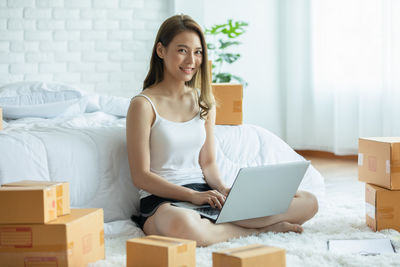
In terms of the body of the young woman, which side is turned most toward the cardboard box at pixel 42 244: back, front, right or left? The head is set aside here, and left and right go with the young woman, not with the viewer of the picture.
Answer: right

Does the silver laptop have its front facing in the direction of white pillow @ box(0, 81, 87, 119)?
yes

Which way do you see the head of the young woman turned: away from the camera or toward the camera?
toward the camera

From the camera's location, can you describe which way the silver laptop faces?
facing away from the viewer and to the left of the viewer

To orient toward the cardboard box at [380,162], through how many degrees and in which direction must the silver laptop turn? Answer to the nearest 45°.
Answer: approximately 90° to its right

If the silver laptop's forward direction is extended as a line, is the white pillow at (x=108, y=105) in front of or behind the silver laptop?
in front

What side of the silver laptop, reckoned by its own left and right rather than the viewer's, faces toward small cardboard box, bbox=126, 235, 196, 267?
left

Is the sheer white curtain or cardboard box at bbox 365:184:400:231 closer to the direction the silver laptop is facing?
the sheer white curtain

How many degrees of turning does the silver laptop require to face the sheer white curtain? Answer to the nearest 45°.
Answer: approximately 45° to its right

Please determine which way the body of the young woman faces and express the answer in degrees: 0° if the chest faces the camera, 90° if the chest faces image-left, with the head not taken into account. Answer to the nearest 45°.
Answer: approximately 315°
